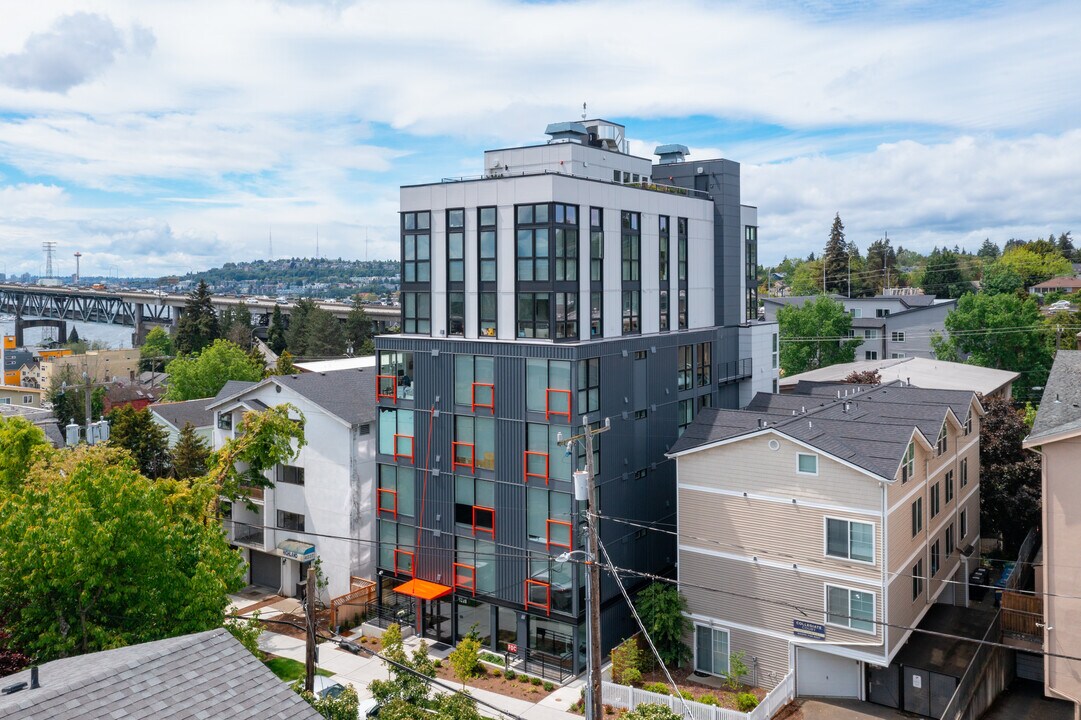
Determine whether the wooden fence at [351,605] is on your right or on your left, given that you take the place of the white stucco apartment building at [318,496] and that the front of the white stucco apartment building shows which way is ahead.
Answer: on your left

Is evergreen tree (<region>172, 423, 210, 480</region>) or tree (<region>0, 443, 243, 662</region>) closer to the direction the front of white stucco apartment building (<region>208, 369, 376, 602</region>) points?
the tree

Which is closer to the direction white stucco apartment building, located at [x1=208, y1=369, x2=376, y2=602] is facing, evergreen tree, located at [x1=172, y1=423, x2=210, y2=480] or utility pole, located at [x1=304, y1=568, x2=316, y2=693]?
the utility pole

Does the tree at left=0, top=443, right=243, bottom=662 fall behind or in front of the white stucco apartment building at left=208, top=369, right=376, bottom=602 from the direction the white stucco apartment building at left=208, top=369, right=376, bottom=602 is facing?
in front

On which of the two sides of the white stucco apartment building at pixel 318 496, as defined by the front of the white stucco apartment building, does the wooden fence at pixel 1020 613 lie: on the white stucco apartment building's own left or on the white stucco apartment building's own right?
on the white stucco apartment building's own left

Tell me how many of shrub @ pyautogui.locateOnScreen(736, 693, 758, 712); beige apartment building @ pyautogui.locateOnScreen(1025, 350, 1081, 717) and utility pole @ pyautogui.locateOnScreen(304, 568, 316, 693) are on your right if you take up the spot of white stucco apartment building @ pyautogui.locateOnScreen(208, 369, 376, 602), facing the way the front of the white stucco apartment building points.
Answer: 0

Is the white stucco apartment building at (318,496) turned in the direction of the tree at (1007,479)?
no

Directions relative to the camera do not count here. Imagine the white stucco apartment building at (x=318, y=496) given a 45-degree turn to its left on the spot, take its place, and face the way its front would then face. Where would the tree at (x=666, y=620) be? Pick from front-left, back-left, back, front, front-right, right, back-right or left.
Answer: front-left

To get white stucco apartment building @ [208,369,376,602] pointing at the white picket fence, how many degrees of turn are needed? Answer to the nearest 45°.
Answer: approximately 90° to its left

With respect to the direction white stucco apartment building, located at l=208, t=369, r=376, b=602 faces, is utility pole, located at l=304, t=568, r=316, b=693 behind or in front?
in front

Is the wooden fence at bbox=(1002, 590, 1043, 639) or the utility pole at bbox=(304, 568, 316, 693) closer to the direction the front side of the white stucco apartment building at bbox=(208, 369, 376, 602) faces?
the utility pole

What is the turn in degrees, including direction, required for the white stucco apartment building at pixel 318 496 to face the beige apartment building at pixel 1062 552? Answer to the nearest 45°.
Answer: approximately 90° to its left

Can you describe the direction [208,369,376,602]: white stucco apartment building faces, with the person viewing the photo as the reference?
facing the viewer and to the left of the viewer

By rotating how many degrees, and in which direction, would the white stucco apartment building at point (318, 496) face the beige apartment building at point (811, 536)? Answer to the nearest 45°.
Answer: approximately 90° to its left

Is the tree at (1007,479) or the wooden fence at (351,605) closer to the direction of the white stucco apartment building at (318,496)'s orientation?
the wooden fence
